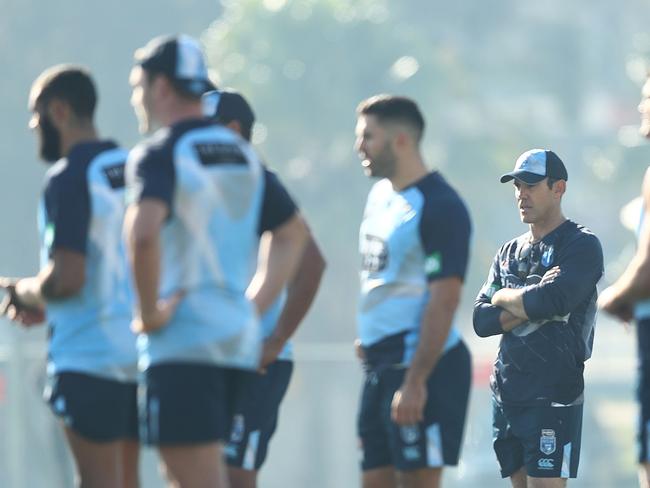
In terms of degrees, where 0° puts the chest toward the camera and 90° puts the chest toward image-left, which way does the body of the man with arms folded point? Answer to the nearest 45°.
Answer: approximately 45°
